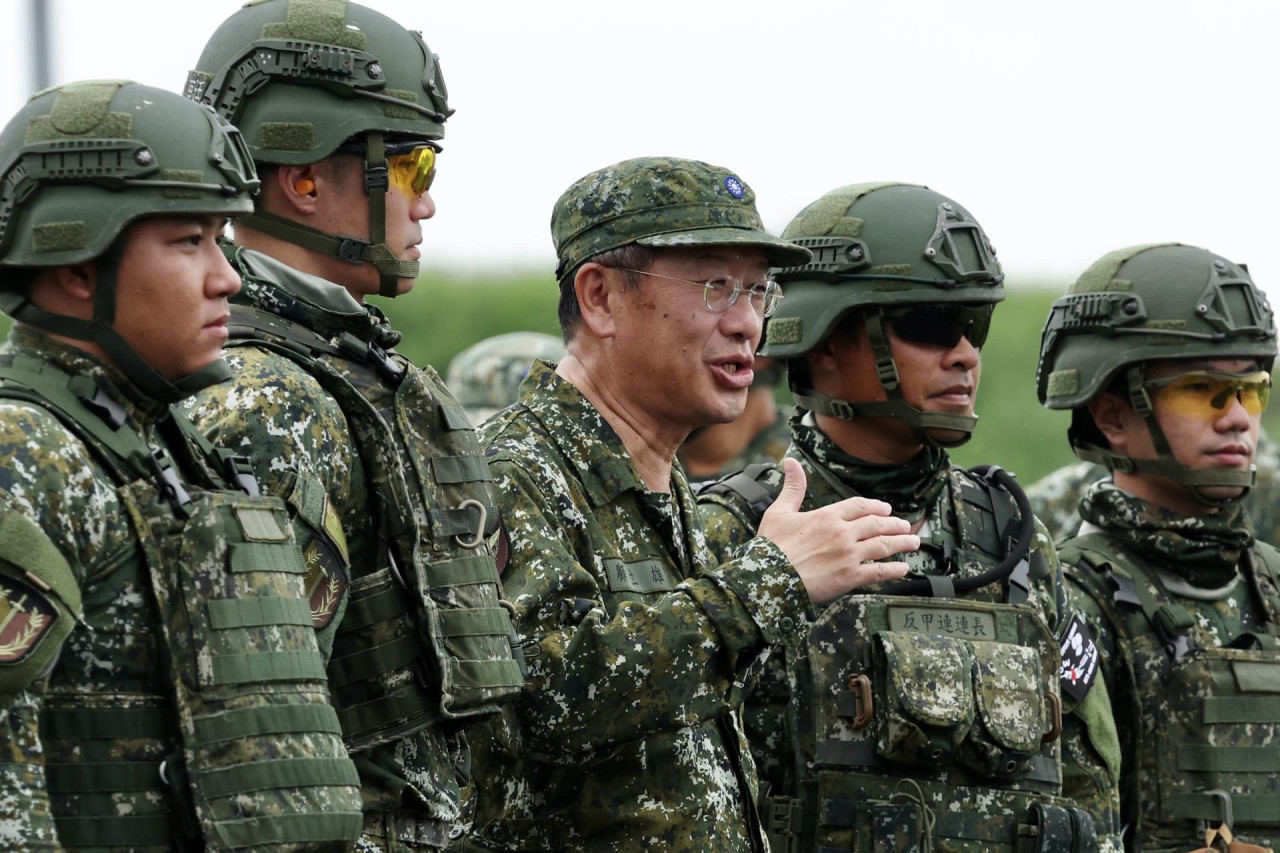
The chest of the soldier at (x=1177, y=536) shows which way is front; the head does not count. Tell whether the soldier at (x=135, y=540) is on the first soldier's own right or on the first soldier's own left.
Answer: on the first soldier's own right

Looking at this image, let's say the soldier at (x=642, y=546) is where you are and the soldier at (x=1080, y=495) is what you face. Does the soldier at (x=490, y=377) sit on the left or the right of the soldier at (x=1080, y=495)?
left

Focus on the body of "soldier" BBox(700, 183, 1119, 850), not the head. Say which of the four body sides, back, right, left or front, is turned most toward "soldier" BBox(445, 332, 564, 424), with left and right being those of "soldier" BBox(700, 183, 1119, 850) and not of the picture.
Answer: back

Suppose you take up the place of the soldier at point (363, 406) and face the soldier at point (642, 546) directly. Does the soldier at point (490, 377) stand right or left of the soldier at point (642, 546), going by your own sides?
left

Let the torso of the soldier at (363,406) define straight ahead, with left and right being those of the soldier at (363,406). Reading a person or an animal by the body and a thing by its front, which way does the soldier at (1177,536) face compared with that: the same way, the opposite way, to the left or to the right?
to the right

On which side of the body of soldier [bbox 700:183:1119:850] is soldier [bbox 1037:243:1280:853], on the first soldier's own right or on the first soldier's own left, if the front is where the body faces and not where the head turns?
on the first soldier's own left

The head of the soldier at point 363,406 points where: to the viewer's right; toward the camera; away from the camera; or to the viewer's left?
to the viewer's right

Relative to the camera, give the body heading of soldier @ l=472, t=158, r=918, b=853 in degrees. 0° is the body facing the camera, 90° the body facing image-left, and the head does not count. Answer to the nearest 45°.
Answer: approximately 315°

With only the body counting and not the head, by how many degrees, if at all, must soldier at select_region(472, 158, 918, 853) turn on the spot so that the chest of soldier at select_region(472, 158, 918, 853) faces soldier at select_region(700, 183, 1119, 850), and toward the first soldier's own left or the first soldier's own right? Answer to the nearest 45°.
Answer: approximately 90° to the first soldier's own left

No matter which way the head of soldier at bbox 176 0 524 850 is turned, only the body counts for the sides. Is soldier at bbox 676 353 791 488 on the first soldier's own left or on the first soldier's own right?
on the first soldier's own left

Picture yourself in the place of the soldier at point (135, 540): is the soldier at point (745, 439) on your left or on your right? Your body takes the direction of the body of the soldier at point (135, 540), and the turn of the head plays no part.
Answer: on your left

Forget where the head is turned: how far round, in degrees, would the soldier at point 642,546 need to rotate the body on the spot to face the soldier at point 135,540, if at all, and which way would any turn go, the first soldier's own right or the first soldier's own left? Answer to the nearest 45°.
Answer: approximately 90° to the first soldier's own right
